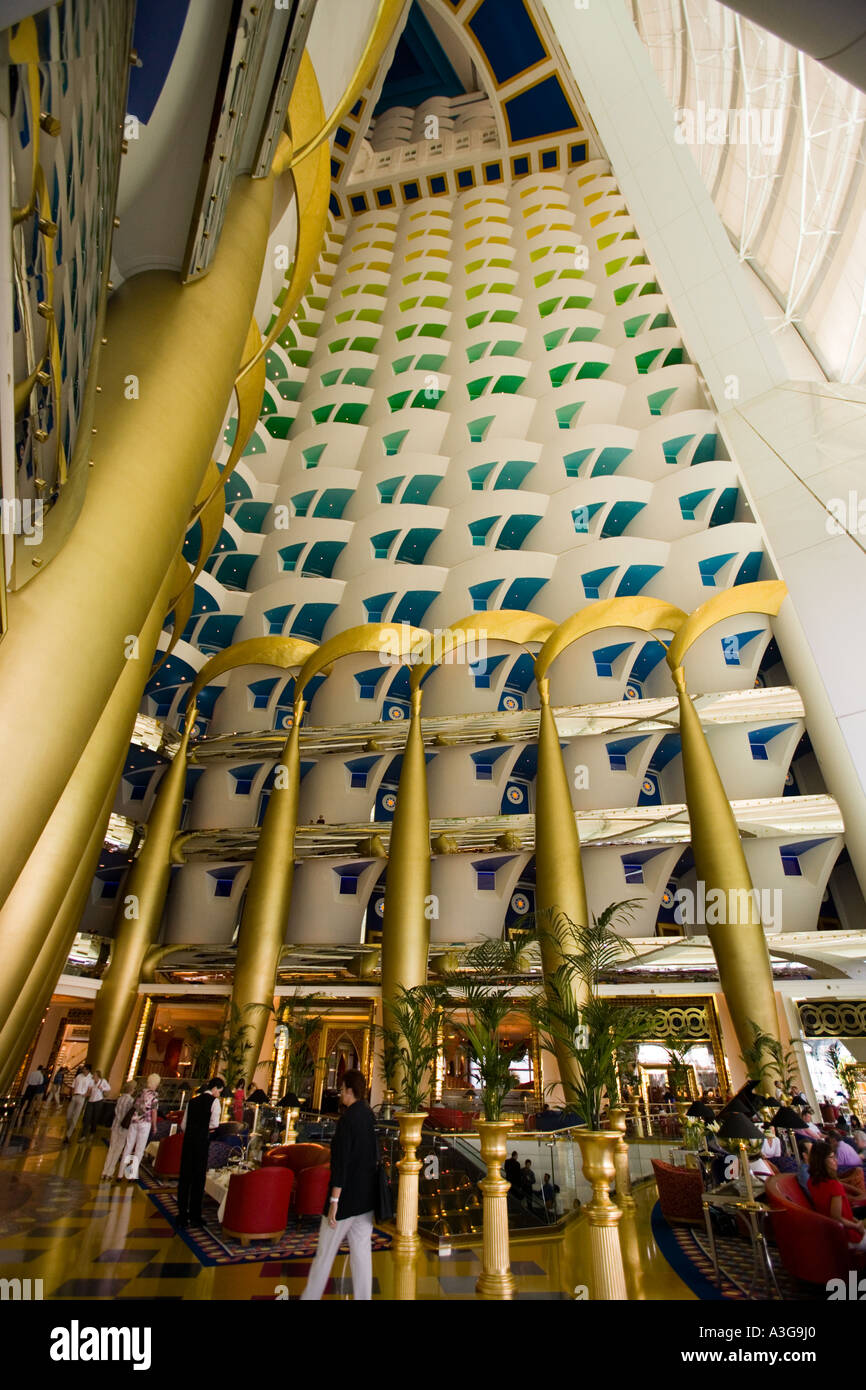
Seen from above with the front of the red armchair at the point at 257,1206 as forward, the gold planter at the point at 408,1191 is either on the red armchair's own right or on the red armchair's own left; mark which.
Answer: on the red armchair's own right

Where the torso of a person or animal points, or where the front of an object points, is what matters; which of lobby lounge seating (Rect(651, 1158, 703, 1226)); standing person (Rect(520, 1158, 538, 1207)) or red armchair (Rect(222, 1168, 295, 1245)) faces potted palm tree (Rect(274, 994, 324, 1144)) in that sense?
the red armchair

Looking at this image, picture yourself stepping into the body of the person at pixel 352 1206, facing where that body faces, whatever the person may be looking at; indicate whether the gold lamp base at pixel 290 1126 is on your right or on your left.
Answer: on your right

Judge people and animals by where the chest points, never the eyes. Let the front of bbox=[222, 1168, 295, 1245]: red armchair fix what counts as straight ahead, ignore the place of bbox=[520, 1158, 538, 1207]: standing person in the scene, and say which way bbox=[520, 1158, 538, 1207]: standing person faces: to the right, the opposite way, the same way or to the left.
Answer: the opposite way

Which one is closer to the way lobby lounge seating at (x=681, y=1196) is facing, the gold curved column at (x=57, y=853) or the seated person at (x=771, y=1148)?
the seated person

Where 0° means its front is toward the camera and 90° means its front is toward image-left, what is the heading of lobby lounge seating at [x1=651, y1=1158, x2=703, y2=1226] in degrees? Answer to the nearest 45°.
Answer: approximately 270°
